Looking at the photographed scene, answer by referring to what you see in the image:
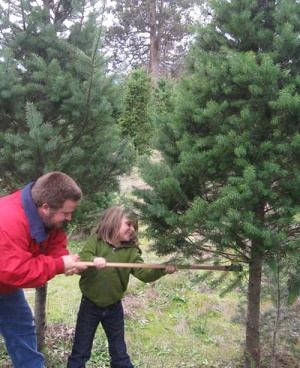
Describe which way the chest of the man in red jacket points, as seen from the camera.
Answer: to the viewer's right

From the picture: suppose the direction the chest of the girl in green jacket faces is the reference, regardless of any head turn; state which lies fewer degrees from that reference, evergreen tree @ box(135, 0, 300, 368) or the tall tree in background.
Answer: the evergreen tree

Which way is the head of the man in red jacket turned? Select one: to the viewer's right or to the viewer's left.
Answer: to the viewer's right

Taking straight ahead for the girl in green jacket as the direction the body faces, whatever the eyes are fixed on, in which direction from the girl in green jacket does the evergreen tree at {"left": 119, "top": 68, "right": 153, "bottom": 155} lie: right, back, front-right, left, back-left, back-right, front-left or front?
back-left

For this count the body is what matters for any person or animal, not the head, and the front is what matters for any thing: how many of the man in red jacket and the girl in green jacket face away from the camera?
0

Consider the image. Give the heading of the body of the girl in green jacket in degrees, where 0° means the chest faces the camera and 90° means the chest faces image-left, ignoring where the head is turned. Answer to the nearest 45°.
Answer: approximately 315°

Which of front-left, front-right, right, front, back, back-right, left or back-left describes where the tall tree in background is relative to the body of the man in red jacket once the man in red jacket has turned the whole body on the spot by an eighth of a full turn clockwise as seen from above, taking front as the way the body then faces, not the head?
back-left

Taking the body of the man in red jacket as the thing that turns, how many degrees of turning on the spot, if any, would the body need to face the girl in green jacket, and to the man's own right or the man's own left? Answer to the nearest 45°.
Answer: approximately 45° to the man's own left
